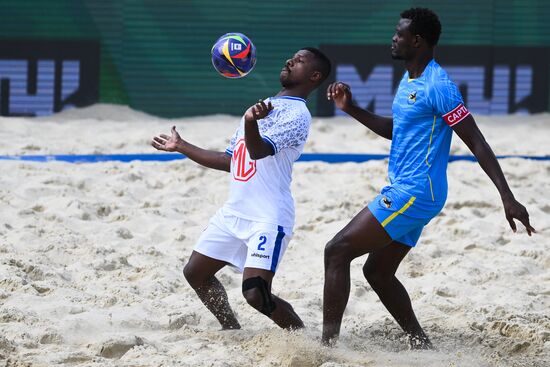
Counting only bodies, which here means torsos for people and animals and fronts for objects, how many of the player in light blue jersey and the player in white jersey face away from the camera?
0

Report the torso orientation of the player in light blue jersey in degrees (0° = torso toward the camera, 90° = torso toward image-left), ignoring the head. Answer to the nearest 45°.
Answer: approximately 90°

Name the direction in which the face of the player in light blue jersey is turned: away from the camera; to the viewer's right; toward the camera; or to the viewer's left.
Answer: to the viewer's left

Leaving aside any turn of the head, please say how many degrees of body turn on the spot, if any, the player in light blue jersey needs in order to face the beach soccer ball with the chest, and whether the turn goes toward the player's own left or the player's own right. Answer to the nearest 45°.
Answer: approximately 45° to the player's own right

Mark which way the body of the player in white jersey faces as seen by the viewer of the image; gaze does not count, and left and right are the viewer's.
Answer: facing the viewer and to the left of the viewer
